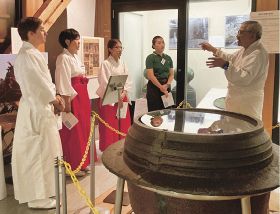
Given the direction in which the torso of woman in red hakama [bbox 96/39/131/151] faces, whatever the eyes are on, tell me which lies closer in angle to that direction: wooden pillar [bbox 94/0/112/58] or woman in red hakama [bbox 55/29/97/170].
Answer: the woman in red hakama

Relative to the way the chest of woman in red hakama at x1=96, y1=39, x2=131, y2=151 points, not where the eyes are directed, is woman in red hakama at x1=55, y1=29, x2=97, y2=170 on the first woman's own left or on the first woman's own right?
on the first woman's own right

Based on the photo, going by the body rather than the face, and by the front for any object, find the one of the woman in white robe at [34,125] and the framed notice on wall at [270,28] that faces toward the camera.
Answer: the framed notice on wall

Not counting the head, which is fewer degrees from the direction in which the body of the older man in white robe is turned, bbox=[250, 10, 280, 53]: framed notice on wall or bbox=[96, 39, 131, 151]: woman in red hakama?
the woman in red hakama

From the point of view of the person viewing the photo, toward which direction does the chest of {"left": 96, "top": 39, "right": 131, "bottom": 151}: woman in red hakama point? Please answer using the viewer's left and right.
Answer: facing the viewer and to the right of the viewer

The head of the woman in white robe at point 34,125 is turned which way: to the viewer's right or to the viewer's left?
to the viewer's right

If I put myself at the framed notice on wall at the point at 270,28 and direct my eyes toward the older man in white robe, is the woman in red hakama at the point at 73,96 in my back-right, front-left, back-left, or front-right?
front-right

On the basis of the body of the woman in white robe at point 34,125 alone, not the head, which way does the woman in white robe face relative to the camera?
to the viewer's right

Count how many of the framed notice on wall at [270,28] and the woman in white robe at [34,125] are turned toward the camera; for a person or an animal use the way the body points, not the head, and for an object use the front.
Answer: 1

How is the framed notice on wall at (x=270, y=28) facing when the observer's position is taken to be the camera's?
facing the viewer

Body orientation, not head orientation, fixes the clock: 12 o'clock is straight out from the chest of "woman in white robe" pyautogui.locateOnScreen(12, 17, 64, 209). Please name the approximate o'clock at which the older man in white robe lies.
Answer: The older man in white robe is roughly at 12 o'clock from the woman in white robe.

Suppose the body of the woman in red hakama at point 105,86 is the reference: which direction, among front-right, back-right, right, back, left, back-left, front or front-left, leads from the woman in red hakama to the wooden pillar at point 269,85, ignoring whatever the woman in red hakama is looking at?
front-left

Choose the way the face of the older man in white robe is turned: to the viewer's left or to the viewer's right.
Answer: to the viewer's left

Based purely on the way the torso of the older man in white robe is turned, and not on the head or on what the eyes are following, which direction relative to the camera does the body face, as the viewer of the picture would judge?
to the viewer's left
